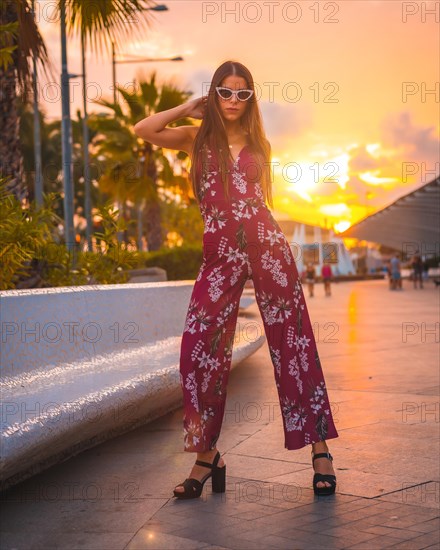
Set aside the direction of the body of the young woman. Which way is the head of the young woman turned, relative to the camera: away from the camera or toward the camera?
toward the camera

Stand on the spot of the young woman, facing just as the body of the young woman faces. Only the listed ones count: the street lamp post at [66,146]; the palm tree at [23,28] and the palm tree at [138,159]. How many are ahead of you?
0

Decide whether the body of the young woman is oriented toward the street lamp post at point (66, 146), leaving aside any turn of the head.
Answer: no

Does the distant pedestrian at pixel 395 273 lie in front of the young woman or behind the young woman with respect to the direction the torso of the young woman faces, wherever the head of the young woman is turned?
behind

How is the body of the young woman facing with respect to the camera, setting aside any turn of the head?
toward the camera

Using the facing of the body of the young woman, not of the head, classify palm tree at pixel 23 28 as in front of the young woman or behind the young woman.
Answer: behind

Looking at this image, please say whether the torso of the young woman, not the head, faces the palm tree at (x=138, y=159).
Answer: no

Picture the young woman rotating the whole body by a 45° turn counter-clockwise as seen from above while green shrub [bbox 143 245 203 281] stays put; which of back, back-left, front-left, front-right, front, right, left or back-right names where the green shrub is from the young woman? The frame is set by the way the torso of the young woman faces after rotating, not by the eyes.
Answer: back-left
